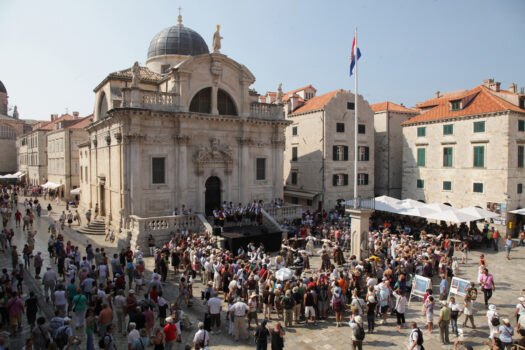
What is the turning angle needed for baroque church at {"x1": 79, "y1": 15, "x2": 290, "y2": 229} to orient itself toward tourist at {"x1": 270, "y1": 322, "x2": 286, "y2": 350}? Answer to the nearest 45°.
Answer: approximately 45° to its right

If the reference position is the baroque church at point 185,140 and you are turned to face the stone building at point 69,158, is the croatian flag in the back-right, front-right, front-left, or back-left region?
back-right

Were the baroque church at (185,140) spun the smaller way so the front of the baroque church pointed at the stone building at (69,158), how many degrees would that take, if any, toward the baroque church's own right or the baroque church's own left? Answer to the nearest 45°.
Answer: approximately 180°

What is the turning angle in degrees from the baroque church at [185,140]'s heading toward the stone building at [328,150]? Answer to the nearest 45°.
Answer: approximately 90° to its left

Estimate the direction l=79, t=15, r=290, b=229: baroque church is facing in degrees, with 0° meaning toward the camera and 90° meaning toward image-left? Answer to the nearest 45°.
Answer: approximately 315°

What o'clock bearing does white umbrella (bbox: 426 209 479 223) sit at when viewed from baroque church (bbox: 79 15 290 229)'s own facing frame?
The white umbrella is roughly at 11 o'clock from the baroque church.

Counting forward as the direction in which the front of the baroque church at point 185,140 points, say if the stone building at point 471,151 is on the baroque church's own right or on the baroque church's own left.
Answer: on the baroque church's own left
